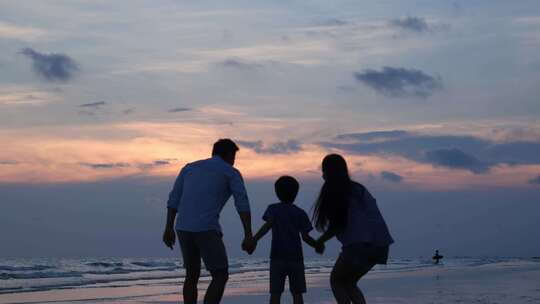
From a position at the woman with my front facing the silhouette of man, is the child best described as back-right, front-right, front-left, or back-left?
front-right

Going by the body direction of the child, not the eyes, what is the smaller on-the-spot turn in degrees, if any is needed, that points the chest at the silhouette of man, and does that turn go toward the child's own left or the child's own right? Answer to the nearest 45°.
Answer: approximately 135° to the child's own left

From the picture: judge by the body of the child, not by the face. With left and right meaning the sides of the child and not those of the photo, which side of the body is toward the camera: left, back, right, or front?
back

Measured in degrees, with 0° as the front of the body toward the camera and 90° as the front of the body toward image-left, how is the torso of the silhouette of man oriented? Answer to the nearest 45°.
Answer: approximately 225°

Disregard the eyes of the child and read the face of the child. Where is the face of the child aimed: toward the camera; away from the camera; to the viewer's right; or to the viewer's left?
away from the camera

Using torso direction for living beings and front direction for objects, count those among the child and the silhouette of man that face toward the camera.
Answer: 0

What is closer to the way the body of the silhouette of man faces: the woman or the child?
the child

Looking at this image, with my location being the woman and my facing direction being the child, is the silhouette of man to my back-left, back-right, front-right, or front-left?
front-left

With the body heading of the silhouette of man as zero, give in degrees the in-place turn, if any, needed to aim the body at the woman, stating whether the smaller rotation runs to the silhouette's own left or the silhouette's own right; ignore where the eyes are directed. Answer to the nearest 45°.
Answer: approximately 90° to the silhouette's own right
